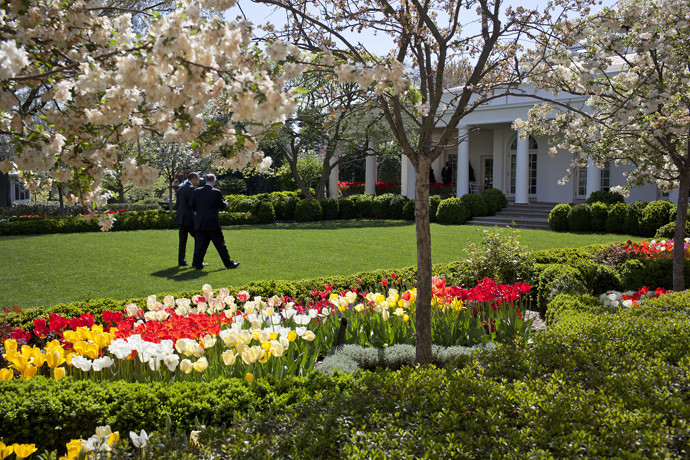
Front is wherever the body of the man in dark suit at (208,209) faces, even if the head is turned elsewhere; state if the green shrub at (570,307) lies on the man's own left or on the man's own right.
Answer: on the man's own right

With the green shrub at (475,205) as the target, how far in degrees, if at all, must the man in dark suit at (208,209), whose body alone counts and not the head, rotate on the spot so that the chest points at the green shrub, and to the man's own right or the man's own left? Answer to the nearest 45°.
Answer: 0° — they already face it

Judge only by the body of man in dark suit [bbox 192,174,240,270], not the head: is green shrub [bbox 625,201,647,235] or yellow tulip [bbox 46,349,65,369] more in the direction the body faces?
the green shrub

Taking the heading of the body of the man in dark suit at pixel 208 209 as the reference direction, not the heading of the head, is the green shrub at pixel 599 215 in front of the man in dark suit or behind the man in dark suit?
in front

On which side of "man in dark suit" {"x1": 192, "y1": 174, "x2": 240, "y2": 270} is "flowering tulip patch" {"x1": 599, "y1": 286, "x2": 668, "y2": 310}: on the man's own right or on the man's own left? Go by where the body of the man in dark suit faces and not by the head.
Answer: on the man's own right

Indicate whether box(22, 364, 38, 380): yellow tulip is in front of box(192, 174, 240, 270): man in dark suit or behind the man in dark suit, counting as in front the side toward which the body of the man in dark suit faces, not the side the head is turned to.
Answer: behind

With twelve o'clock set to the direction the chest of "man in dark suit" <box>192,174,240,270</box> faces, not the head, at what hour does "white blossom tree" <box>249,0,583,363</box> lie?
The white blossom tree is roughly at 4 o'clock from the man in dark suit.

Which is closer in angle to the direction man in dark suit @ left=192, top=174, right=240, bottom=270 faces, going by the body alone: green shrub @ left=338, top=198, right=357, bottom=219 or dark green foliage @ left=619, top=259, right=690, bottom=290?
the green shrub

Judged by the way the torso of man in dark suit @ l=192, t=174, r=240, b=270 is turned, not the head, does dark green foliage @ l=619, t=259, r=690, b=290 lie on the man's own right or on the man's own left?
on the man's own right

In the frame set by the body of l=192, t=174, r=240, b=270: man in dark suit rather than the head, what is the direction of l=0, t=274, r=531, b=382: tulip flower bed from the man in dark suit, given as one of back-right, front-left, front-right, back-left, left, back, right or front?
back-right

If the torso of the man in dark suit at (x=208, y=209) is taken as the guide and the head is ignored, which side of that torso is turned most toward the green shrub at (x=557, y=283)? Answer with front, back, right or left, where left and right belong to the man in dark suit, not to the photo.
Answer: right

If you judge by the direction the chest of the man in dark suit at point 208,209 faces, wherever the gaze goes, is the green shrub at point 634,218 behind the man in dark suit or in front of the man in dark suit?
in front

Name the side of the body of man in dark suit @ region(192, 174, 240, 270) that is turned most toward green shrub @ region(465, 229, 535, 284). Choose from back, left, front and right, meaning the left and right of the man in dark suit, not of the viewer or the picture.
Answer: right

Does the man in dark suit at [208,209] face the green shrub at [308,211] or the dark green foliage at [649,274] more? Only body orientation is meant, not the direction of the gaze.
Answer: the green shrub
